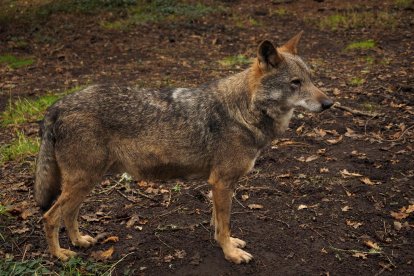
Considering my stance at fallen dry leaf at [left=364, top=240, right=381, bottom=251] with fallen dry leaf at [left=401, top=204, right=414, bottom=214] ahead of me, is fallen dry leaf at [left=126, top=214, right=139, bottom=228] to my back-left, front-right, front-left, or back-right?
back-left

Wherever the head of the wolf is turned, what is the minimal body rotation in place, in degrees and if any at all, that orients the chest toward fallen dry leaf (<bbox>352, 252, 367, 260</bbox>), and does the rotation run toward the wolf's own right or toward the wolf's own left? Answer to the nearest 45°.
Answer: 0° — it already faces it

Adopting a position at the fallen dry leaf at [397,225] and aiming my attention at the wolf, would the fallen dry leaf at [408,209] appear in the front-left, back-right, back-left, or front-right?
back-right

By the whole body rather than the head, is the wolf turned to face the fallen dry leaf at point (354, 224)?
yes

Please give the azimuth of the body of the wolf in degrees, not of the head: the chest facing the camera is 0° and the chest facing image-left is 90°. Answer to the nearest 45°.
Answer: approximately 270°

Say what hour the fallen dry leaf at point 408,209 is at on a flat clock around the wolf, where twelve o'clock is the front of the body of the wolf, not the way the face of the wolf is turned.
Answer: The fallen dry leaf is roughly at 12 o'clock from the wolf.

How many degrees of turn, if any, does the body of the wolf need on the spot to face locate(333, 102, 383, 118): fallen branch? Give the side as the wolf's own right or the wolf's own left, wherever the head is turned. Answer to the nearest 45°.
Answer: approximately 45° to the wolf's own left

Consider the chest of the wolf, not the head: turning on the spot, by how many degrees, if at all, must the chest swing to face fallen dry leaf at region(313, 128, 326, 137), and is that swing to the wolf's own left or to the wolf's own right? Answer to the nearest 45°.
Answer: approximately 45° to the wolf's own left
